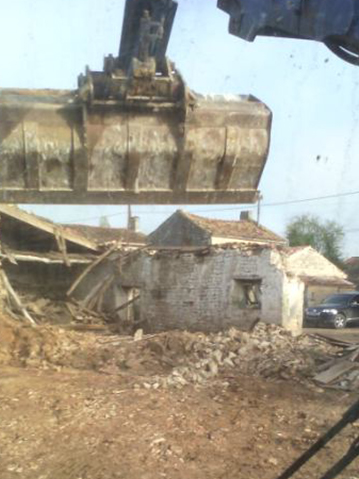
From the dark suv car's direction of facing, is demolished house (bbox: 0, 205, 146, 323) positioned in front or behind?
in front

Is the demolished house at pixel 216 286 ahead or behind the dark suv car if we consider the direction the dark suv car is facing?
ahead

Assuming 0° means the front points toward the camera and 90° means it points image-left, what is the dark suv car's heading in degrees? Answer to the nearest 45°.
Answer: approximately 45°

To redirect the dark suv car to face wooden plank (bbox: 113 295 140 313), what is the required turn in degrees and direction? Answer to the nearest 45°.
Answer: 0° — it already faces it
